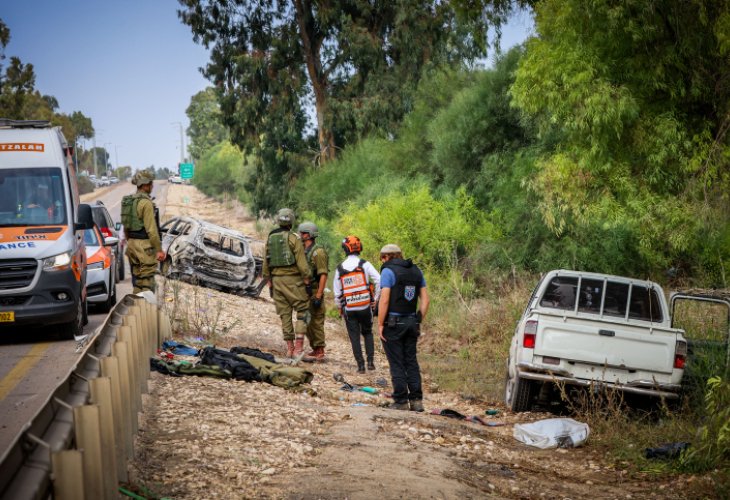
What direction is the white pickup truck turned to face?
away from the camera

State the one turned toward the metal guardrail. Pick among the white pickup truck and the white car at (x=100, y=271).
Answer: the white car

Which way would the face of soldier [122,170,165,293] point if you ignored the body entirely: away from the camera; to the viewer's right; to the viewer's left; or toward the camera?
to the viewer's right

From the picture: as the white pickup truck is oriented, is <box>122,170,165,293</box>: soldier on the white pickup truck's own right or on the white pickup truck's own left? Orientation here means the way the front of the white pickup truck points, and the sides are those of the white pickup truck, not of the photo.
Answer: on the white pickup truck's own left

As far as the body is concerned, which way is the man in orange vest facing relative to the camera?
away from the camera

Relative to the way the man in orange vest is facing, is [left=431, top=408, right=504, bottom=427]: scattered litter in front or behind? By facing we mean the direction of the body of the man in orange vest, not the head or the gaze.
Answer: behind

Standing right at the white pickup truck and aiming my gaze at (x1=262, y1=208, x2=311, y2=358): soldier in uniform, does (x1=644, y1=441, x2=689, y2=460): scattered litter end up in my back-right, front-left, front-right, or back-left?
back-left

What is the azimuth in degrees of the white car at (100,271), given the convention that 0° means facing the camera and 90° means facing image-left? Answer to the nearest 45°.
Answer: approximately 0°

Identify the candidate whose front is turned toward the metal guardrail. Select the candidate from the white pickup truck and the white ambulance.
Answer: the white ambulance
